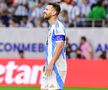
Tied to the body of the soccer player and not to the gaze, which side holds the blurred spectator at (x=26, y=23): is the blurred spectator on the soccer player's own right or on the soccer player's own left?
on the soccer player's own right

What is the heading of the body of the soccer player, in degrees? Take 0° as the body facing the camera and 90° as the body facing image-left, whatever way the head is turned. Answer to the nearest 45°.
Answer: approximately 90°

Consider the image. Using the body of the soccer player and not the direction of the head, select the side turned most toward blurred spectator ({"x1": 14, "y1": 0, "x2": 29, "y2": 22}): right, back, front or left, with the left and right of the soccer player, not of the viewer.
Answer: right

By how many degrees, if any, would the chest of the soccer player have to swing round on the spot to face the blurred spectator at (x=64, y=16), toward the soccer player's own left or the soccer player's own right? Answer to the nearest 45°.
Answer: approximately 90° to the soccer player's own right

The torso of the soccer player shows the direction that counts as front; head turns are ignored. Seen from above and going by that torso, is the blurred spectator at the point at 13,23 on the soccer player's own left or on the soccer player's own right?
on the soccer player's own right
